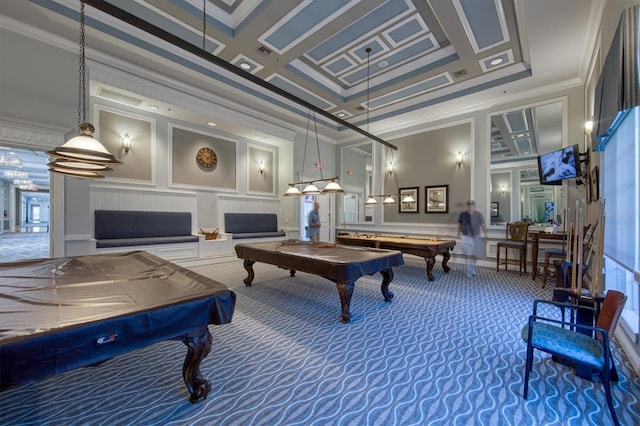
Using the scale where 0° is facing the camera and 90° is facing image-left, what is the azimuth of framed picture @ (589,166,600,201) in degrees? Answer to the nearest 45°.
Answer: approximately 90°

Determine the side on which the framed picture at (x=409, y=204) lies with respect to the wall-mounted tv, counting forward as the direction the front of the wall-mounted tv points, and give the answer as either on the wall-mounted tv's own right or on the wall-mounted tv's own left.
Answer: on the wall-mounted tv's own right

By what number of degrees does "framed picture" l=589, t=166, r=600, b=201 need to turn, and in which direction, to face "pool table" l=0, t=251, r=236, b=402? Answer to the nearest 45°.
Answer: approximately 90° to its left

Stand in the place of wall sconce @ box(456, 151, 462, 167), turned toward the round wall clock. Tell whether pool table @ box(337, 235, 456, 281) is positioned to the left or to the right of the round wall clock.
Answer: left

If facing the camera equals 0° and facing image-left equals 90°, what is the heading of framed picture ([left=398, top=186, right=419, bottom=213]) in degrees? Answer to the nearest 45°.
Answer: approximately 45°

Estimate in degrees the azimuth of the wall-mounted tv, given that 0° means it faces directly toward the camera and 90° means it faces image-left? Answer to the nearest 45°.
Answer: approximately 45°
